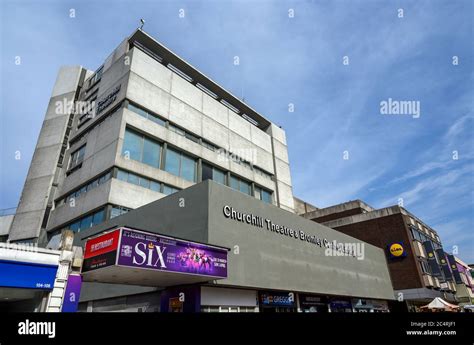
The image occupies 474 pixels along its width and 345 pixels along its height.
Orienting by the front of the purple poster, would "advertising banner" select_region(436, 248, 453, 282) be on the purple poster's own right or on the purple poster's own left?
on the purple poster's own left

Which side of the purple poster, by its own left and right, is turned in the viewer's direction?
front

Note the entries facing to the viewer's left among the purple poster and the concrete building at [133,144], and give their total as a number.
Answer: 0
